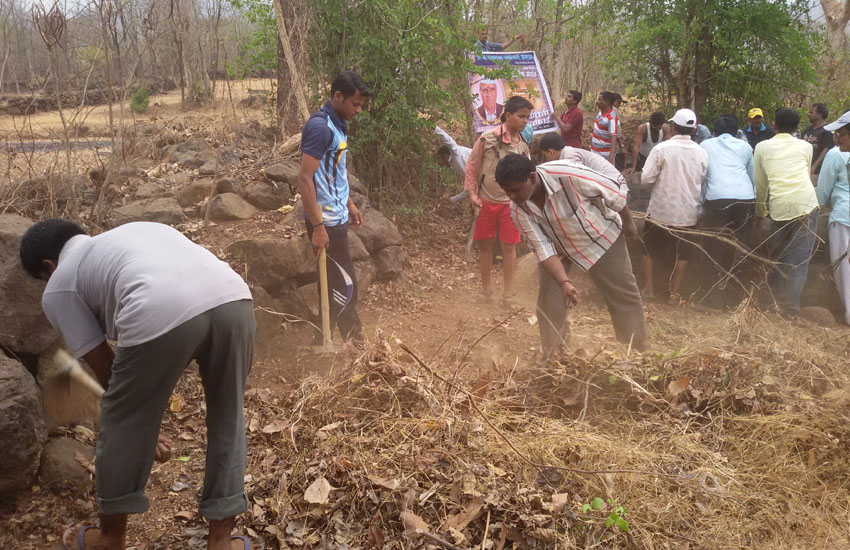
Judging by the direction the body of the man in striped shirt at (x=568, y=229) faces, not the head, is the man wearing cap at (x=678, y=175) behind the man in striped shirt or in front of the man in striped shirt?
behind

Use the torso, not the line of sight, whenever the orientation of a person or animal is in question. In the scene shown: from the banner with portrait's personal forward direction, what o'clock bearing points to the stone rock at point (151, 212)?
The stone rock is roughly at 1 o'clock from the banner with portrait.

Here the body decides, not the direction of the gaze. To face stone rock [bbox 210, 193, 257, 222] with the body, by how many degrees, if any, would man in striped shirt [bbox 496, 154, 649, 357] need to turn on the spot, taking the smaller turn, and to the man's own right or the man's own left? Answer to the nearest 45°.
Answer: approximately 90° to the man's own right

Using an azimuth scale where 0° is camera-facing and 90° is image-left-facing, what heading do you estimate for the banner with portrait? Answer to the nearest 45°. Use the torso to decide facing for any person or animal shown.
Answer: approximately 0°

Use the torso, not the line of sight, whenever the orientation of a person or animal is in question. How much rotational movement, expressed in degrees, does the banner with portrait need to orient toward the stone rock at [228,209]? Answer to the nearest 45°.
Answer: approximately 45° to its right

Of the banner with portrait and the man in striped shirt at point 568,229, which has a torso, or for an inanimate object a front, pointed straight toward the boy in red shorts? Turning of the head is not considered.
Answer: the banner with portrait
